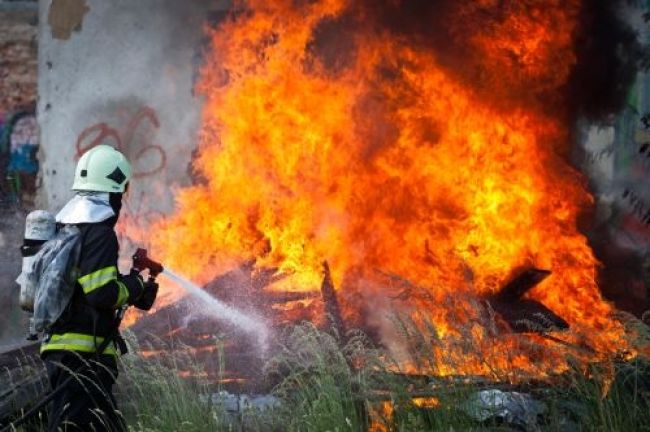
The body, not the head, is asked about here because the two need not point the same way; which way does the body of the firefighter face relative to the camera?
to the viewer's right

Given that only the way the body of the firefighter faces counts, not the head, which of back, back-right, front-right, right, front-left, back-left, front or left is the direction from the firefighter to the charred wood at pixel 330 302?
front-left

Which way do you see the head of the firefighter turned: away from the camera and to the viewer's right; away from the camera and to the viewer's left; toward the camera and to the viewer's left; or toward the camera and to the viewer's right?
away from the camera and to the viewer's right

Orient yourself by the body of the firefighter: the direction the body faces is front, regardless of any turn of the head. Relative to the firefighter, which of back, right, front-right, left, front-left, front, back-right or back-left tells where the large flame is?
front-left
